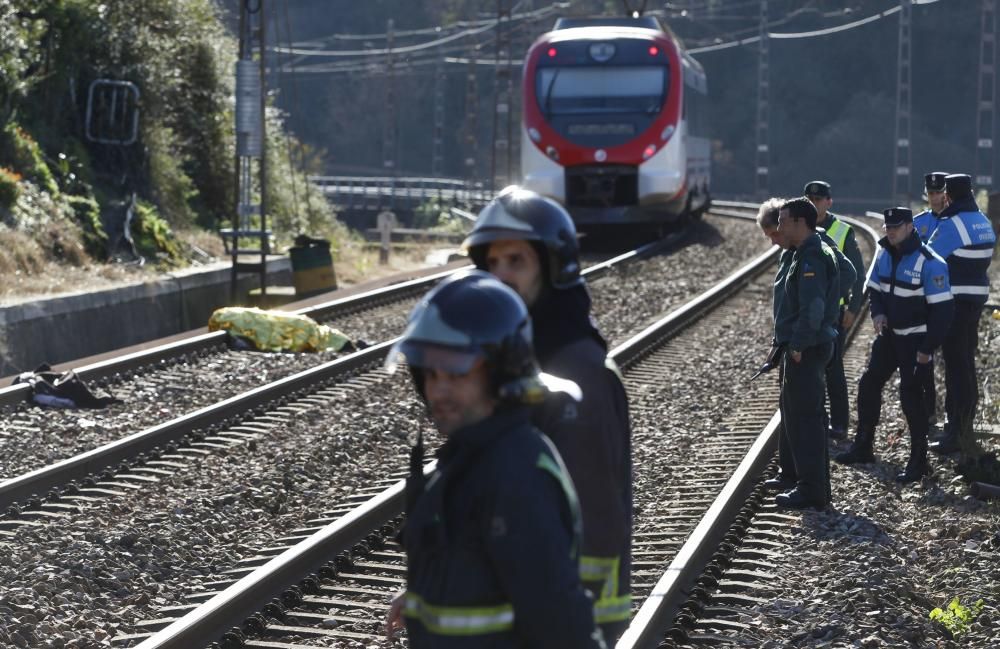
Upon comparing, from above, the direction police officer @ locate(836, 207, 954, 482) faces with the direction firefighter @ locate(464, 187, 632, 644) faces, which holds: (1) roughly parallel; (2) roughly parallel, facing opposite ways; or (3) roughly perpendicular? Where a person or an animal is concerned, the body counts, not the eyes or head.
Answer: roughly parallel

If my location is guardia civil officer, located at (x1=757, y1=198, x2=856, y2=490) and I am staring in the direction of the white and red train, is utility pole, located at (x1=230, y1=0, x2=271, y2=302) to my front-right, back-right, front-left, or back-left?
front-left

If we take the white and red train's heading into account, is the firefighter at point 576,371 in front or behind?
in front

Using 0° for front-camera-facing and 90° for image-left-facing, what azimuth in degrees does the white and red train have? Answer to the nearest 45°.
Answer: approximately 0°

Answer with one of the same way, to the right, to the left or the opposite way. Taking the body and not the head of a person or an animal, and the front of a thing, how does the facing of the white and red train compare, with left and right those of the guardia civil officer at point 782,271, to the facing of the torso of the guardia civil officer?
to the left

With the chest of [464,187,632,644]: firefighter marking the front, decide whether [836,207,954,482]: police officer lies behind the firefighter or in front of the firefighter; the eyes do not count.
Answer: behind

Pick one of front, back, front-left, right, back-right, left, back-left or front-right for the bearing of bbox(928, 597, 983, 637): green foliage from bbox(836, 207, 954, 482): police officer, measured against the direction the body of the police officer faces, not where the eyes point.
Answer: front-left

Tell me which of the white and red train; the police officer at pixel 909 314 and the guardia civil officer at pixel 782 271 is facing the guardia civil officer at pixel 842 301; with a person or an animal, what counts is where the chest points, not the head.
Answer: the white and red train

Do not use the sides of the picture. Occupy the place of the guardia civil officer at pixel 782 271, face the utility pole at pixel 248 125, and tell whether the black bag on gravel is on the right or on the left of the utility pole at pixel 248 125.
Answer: left

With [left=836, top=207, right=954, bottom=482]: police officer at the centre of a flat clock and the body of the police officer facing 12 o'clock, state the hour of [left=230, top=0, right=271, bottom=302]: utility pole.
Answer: The utility pole is roughly at 3 o'clock from the police officer.

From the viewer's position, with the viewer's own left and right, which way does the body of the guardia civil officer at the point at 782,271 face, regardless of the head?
facing to the left of the viewer

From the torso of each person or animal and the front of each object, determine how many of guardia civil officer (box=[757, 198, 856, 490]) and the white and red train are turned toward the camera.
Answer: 1

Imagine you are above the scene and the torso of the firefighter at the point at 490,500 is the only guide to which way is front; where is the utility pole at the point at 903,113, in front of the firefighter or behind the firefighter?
behind

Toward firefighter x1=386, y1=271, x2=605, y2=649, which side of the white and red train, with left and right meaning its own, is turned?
front

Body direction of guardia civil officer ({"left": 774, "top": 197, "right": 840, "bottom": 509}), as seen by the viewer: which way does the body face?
to the viewer's left

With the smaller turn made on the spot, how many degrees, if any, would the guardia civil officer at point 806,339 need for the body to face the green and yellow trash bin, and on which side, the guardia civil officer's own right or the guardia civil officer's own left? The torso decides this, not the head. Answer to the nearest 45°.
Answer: approximately 45° to the guardia civil officer's own right

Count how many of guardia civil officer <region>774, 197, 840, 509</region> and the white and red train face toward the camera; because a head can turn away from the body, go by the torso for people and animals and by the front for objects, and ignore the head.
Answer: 1
